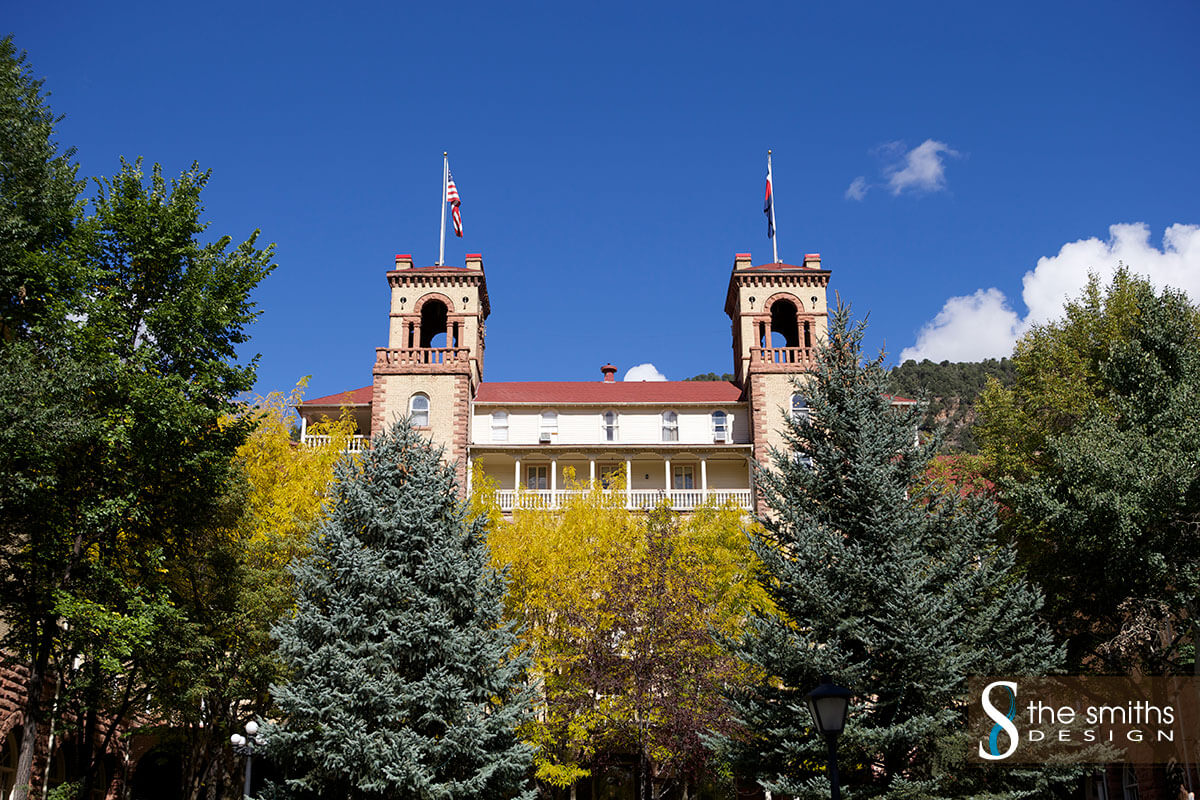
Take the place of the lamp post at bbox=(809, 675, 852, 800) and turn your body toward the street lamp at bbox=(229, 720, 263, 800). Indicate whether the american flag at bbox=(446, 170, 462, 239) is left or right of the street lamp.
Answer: right

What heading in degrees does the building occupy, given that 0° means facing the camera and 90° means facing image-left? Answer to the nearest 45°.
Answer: approximately 0°

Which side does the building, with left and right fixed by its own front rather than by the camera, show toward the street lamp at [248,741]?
front

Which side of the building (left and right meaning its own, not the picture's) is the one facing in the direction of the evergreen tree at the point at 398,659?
front
